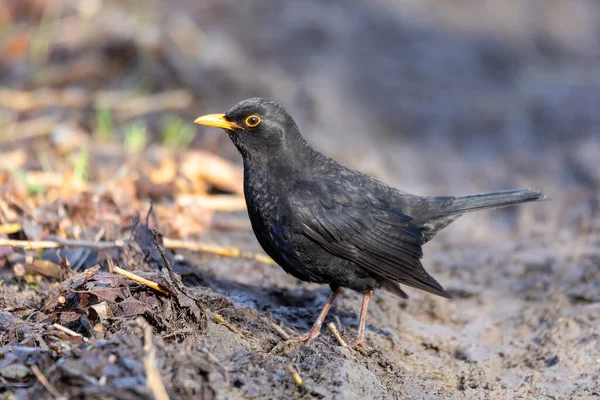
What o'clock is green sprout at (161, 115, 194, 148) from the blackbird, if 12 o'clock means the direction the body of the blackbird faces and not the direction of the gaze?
The green sprout is roughly at 2 o'clock from the blackbird.

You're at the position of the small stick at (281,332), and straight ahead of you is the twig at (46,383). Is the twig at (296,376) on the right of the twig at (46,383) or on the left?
left

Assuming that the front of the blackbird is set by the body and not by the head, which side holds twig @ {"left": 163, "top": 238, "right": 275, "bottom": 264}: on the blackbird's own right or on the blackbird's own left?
on the blackbird's own right

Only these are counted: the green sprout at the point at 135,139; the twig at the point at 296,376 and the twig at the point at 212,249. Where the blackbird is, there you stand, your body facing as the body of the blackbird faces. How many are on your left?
1

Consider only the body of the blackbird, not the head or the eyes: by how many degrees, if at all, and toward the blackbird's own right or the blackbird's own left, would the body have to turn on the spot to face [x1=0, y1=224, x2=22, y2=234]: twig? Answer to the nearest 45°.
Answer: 0° — it already faces it

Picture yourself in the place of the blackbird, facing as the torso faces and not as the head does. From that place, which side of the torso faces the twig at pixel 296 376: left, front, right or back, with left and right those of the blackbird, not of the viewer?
left

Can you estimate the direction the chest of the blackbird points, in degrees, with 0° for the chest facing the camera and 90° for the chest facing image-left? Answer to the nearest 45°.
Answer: approximately 90°

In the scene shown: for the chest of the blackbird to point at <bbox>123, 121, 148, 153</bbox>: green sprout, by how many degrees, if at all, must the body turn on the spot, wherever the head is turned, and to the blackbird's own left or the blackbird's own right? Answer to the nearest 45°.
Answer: approximately 45° to the blackbird's own right

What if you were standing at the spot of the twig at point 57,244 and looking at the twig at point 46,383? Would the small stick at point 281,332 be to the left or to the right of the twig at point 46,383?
left

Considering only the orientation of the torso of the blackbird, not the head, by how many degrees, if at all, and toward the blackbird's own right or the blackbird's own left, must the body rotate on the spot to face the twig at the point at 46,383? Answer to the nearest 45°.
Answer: approximately 90° to the blackbird's own left
